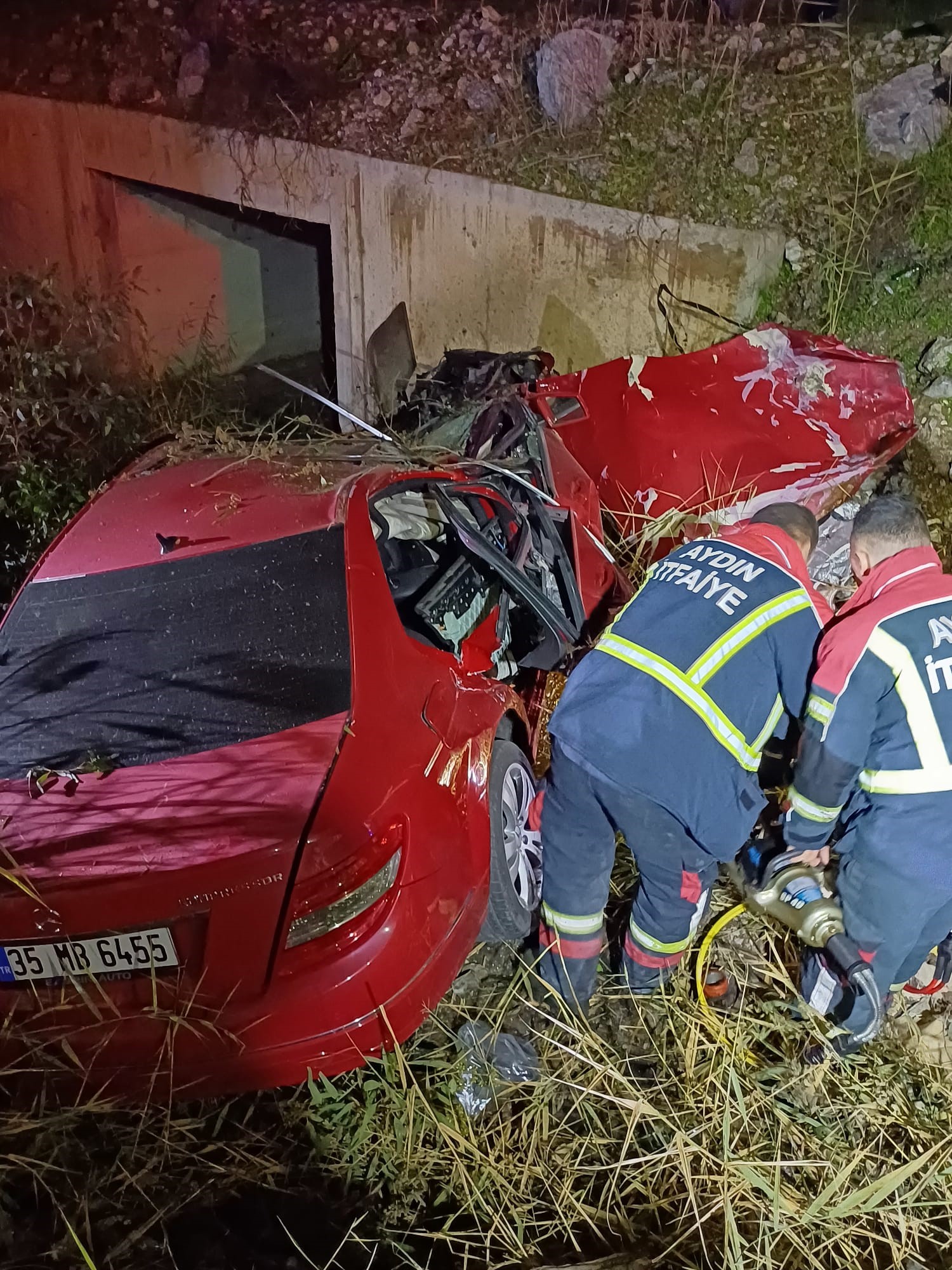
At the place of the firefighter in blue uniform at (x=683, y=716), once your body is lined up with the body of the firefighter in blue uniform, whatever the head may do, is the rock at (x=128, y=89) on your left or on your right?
on your left

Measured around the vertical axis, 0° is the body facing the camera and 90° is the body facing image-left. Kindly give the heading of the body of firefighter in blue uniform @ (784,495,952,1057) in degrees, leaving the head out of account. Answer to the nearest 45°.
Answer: approximately 135°

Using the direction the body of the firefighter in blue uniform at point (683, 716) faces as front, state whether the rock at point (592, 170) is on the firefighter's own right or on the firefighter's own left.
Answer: on the firefighter's own left

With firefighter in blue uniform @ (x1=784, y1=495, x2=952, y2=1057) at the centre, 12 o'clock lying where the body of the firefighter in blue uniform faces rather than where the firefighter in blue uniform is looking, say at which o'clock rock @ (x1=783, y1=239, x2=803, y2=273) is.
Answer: The rock is roughly at 1 o'clock from the firefighter in blue uniform.

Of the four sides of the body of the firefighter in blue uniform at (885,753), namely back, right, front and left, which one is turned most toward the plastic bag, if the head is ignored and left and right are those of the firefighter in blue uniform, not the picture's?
left

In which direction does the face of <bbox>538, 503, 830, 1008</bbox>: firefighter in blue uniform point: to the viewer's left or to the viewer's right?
to the viewer's right

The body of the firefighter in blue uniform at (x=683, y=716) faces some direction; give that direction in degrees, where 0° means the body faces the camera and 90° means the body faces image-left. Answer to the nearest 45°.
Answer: approximately 225°

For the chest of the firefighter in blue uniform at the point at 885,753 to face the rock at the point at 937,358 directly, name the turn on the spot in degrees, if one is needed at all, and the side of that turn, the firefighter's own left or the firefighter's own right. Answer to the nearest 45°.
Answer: approximately 45° to the firefighter's own right

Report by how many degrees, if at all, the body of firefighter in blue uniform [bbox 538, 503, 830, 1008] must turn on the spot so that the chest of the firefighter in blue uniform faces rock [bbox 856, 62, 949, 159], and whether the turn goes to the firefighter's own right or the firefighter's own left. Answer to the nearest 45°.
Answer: approximately 45° to the firefighter's own left

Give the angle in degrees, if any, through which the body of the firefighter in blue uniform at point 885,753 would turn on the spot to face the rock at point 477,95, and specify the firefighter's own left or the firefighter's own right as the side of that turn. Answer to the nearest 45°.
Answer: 0° — they already face it

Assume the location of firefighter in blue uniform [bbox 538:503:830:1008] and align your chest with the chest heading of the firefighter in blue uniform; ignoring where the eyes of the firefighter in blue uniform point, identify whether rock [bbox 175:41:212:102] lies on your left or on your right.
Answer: on your left
